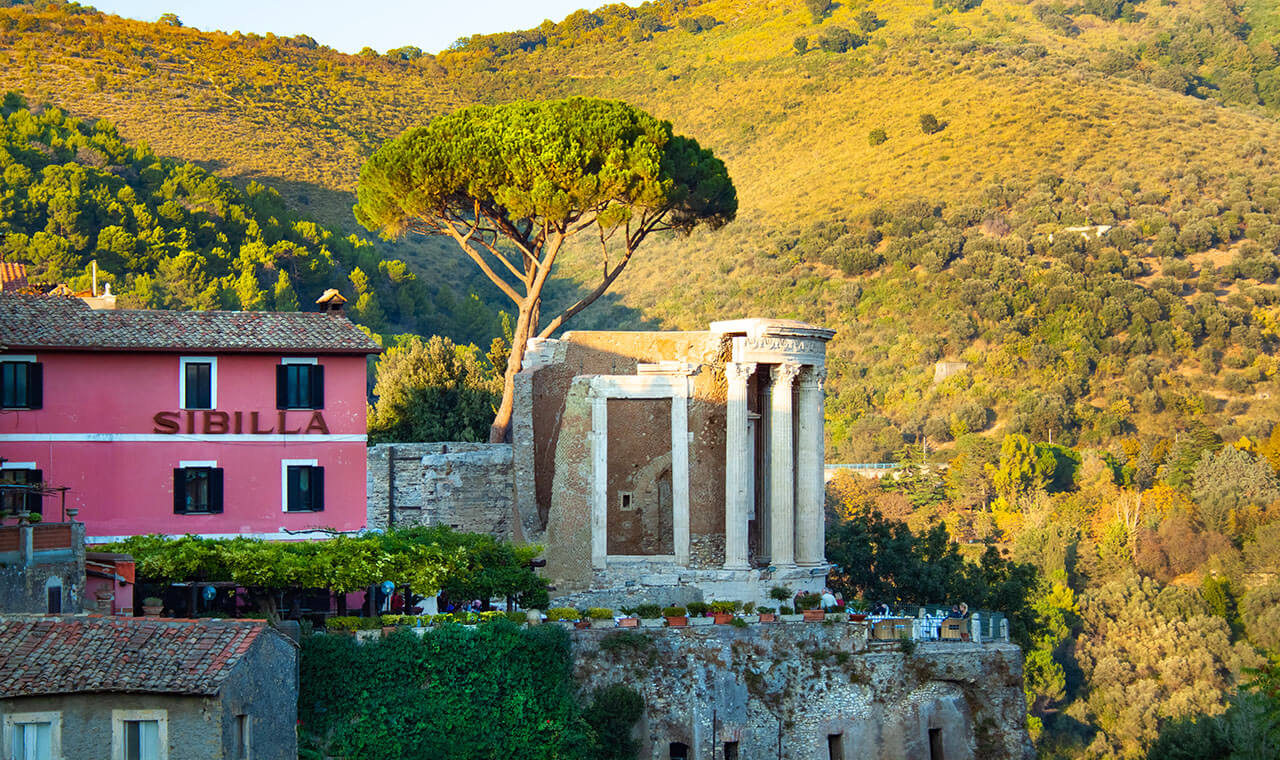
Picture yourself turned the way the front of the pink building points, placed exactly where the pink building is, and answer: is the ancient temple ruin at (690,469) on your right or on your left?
on your left

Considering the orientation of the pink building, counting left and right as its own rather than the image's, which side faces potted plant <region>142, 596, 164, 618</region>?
front

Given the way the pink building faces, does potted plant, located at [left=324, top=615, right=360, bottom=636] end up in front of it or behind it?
in front

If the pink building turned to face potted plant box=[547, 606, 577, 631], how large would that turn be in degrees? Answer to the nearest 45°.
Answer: approximately 45° to its left

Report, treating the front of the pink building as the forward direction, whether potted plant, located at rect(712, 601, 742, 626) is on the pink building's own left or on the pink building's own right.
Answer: on the pink building's own left

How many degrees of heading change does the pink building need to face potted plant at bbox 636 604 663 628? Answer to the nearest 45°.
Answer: approximately 90° to its left

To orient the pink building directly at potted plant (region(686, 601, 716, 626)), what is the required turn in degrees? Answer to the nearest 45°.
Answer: approximately 90° to its left

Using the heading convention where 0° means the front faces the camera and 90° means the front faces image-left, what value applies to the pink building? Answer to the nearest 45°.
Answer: approximately 0°

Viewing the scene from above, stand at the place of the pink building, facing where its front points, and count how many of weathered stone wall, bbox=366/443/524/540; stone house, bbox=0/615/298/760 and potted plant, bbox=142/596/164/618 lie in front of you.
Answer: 2

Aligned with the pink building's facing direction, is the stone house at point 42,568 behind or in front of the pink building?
in front

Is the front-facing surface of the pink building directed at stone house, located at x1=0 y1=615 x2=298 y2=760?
yes

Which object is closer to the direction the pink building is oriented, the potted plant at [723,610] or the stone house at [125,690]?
the stone house

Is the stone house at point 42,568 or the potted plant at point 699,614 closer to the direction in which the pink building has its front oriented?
the stone house
